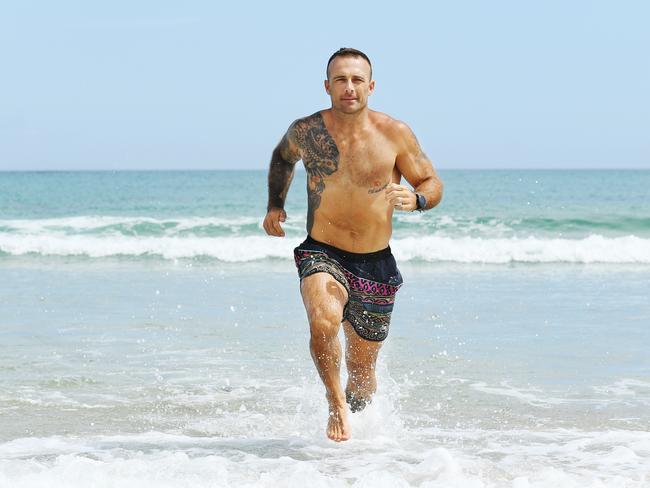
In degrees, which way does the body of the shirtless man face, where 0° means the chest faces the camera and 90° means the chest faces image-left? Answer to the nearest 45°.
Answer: approximately 0°
